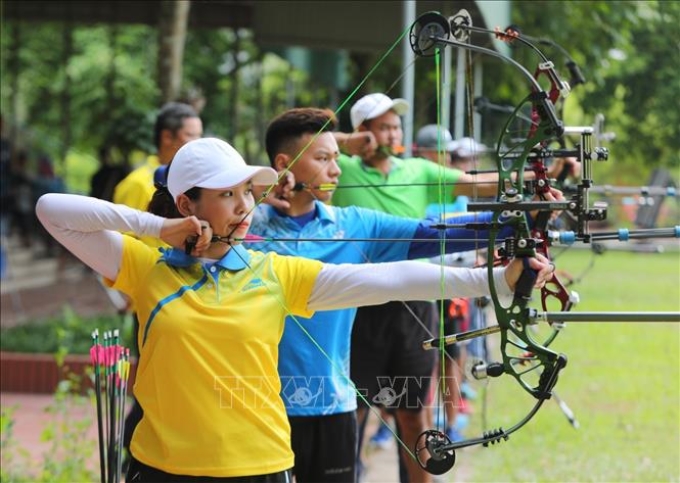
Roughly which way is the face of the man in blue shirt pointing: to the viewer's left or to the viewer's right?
to the viewer's right

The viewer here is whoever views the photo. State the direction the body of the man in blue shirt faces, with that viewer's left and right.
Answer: facing the viewer and to the right of the viewer

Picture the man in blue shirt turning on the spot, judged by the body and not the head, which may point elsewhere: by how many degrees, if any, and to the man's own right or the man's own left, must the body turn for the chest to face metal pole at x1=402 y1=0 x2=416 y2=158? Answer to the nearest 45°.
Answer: approximately 135° to the man's own left
